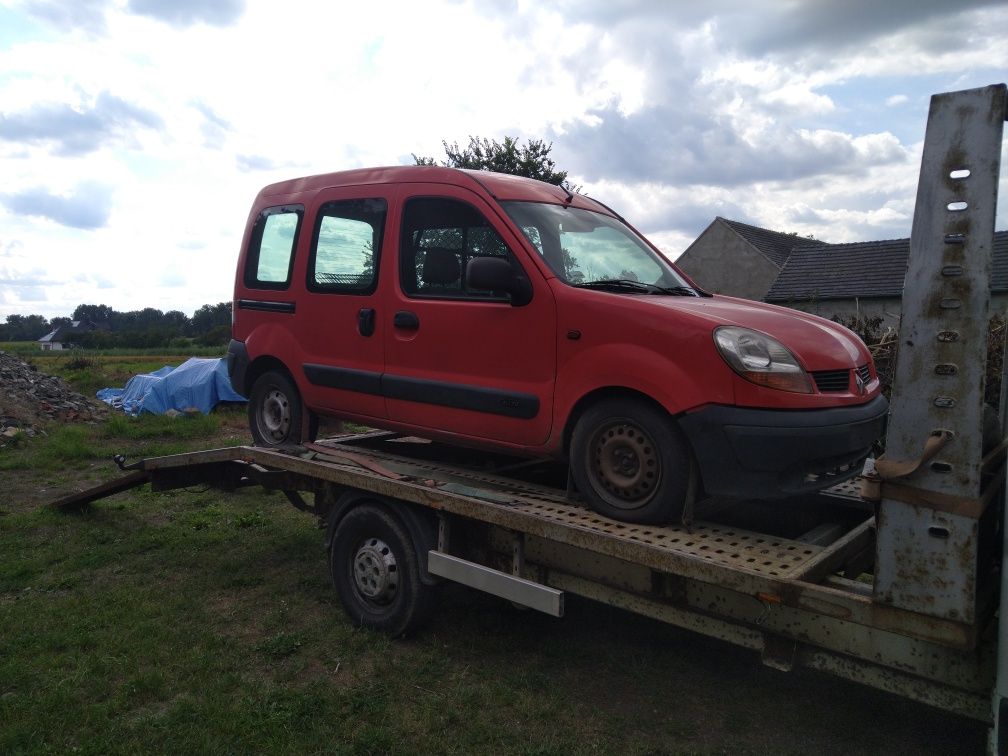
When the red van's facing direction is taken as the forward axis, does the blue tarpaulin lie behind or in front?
behind

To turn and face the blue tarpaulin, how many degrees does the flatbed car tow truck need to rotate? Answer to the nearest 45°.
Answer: approximately 180°

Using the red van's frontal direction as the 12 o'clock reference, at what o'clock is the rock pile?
The rock pile is roughly at 6 o'clock from the red van.

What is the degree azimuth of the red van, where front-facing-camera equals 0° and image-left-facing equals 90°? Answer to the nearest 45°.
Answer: approximately 315°

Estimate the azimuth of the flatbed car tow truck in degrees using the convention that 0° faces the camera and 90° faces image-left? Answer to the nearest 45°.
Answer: approximately 315°

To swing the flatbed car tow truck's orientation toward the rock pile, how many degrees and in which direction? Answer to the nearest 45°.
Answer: approximately 180°

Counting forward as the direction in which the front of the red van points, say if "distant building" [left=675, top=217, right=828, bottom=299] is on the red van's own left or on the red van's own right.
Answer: on the red van's own left
